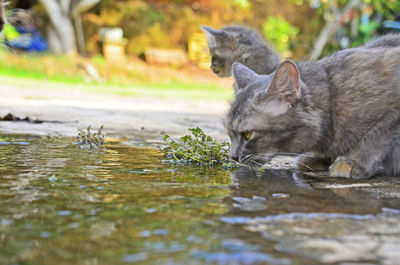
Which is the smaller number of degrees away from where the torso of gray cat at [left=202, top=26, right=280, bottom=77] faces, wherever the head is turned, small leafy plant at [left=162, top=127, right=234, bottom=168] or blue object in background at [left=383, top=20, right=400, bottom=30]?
the small leafy plant

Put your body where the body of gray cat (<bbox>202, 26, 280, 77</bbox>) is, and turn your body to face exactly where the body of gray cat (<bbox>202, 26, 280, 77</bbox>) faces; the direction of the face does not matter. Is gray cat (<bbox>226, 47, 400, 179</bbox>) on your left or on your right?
on your left

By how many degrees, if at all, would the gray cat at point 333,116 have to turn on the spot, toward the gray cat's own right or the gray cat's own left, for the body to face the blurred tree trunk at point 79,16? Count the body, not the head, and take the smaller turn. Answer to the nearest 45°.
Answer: approximately 45° to the gray cat's own right

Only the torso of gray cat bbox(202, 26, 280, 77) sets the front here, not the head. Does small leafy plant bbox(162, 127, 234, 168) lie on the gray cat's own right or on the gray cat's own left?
on the gray cat's own left

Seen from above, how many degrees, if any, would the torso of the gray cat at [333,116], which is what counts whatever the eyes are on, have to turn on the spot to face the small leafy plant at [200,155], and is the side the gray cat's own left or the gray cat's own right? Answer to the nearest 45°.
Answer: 0° — it already faces it

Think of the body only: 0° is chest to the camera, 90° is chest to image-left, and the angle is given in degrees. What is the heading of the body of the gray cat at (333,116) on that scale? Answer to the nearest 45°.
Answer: approximately 90°

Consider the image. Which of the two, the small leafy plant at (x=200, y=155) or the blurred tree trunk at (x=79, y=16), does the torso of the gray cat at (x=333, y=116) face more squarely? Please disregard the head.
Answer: the small leafy plant

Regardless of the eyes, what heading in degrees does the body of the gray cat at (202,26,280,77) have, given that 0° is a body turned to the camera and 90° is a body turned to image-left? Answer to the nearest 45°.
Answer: approximately 90°

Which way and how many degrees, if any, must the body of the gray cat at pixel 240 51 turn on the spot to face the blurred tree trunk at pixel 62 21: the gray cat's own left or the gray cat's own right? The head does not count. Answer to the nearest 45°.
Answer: approximately 45° to the gray cat's own right
